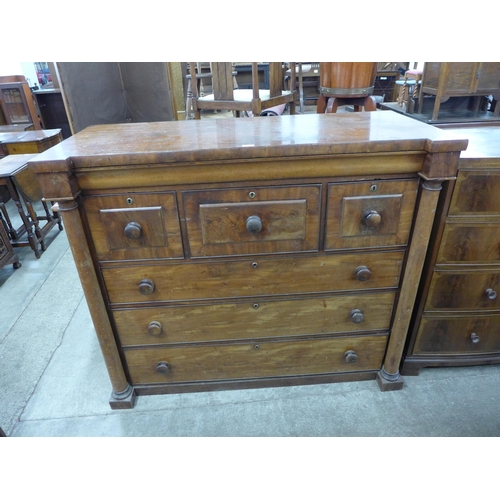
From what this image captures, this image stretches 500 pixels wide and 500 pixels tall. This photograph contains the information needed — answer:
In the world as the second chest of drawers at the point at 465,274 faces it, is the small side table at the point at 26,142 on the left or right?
on its right

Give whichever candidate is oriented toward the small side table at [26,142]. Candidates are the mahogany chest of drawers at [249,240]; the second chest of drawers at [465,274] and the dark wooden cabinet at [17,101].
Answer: the dark wooden cabinet

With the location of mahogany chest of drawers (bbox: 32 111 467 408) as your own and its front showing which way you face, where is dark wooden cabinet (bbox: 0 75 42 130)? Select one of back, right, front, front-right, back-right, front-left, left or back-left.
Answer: back-right

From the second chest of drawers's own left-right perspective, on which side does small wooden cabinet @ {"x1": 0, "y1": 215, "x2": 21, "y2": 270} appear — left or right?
on its right

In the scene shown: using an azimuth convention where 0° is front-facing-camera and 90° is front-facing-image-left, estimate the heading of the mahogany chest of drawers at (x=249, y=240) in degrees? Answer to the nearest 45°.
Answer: approximately 0°

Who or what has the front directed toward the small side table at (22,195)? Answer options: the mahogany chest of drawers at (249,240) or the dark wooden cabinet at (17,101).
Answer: the dark wooden cabinet

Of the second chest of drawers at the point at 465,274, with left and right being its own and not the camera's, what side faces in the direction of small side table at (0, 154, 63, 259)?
right
